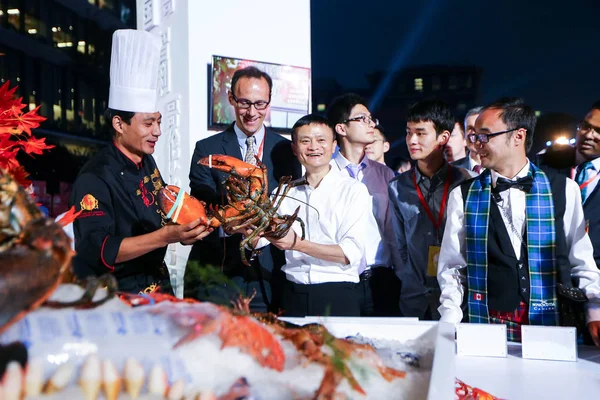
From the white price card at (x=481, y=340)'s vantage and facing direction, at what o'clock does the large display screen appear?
The large display screen is roughly at 5 o'clock from the white price card.

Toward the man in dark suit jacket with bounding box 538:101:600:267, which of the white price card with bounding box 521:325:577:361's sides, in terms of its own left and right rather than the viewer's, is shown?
back

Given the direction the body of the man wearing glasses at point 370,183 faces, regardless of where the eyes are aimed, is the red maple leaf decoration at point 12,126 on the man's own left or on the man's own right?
on the man's own right

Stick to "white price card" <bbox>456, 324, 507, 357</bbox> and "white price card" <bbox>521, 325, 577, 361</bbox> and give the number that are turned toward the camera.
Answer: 2
